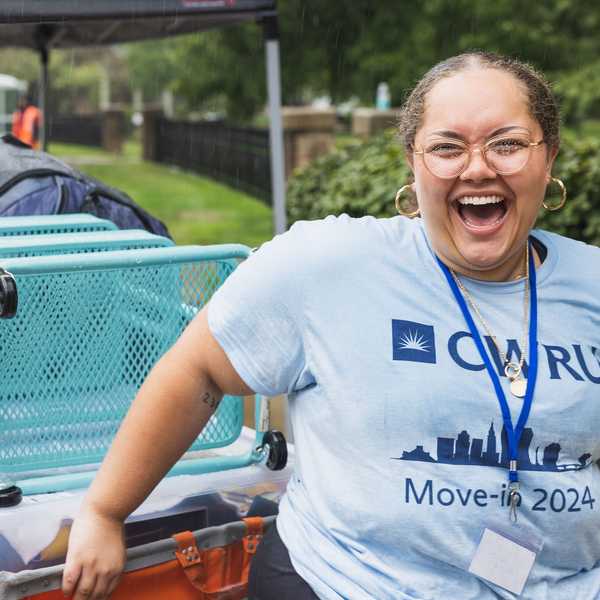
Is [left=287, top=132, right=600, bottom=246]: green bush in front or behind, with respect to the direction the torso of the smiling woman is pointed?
behind

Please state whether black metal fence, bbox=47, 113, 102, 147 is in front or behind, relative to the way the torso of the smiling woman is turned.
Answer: behind

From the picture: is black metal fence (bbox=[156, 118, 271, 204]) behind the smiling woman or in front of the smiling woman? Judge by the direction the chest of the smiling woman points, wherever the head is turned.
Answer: behind

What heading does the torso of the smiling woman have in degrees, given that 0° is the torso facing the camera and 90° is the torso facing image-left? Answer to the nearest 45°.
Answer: approximately 0°

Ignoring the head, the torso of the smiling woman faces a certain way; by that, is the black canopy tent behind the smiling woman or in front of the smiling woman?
behind
